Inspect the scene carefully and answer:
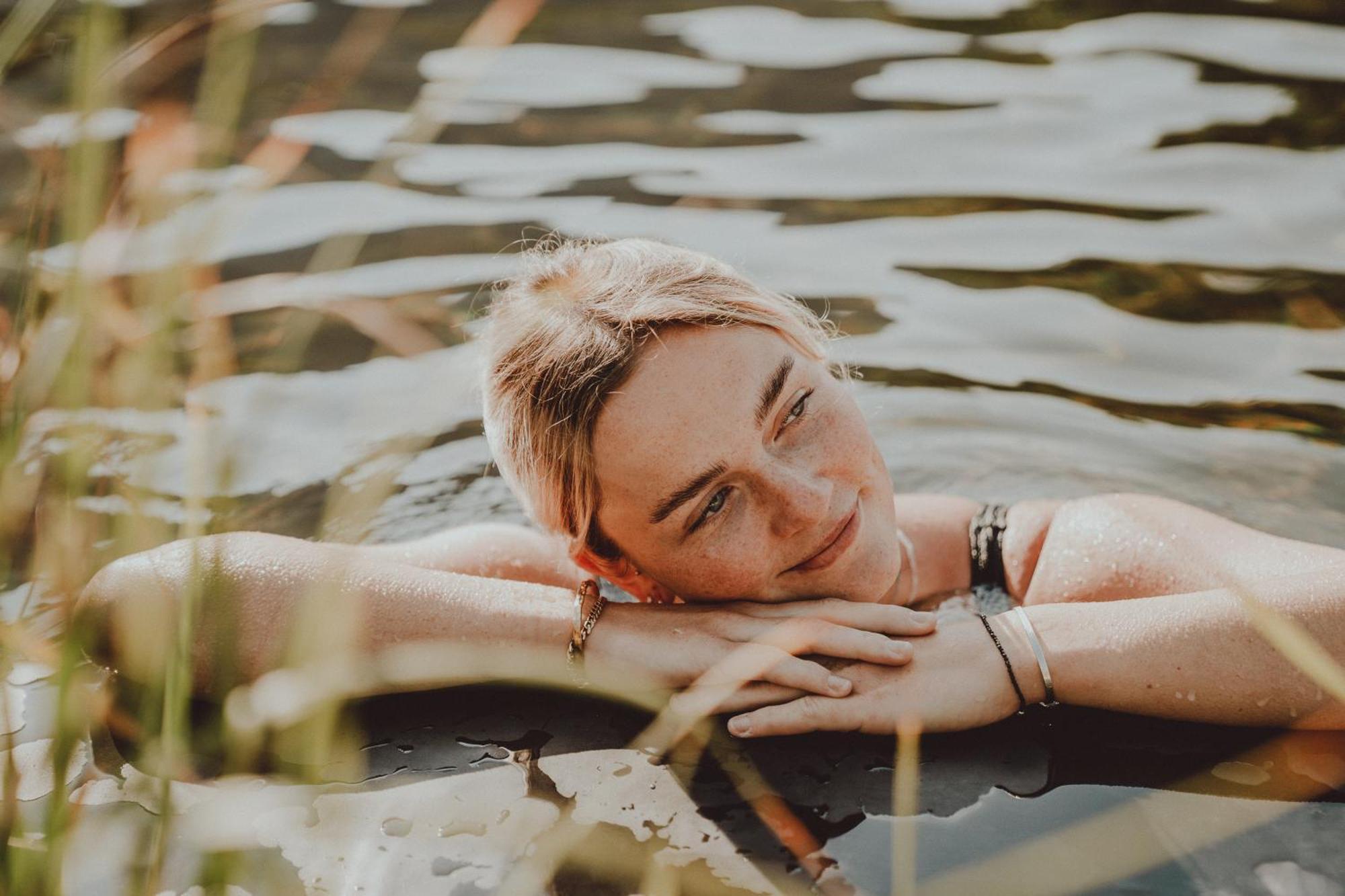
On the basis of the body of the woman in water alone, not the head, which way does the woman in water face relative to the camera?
toward the camera
